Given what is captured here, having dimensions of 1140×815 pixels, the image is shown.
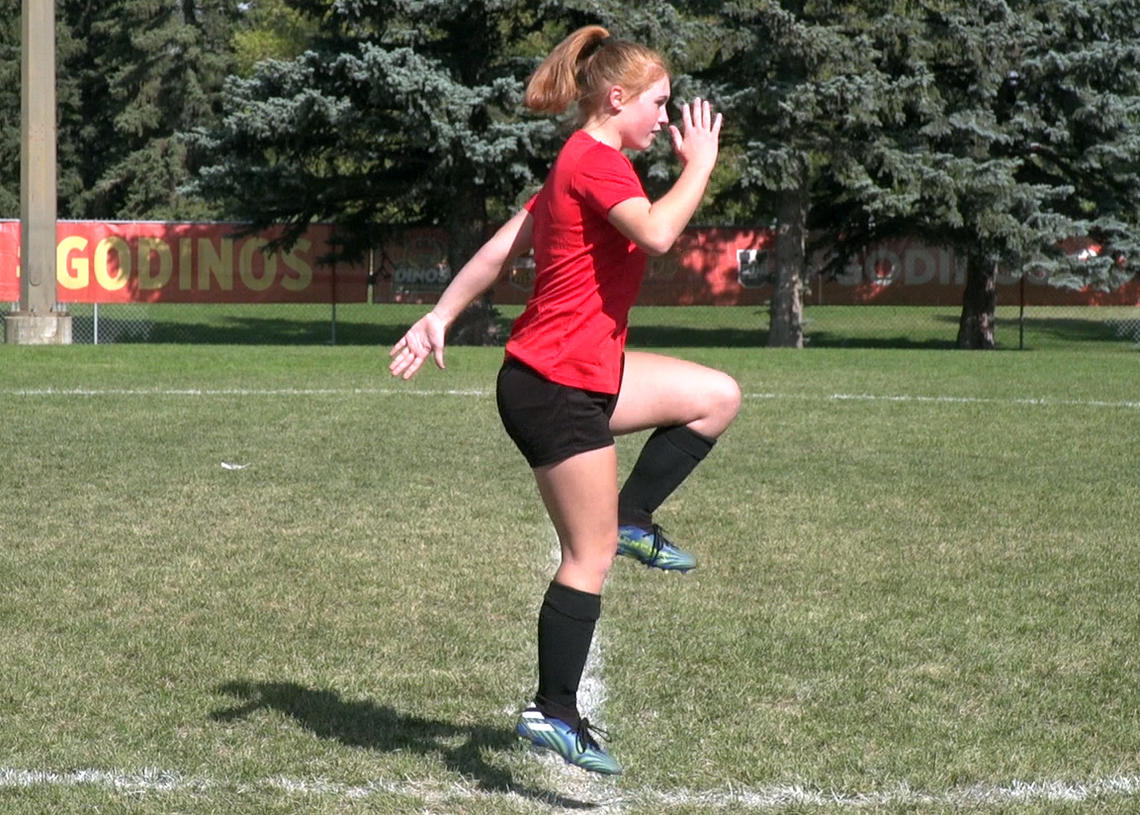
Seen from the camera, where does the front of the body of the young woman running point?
to the viewer's right

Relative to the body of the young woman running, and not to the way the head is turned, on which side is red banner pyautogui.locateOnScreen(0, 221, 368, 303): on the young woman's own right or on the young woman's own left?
on the young woman's own left

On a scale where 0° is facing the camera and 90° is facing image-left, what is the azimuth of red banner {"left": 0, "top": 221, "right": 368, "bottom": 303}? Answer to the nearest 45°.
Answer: approximately 0°

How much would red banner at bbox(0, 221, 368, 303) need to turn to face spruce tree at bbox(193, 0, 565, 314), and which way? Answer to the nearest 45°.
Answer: approximately 45° to its left

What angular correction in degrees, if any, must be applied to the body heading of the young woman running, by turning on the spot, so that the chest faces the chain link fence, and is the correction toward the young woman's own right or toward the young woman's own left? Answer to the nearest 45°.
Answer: approximately 90° to the young woman's own left

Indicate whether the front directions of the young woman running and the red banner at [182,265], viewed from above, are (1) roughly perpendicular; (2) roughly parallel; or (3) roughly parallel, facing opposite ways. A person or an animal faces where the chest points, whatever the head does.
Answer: roughly perpendicular

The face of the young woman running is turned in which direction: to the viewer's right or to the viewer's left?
to the viewer's right

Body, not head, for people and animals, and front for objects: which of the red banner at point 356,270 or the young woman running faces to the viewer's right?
the young woman running
